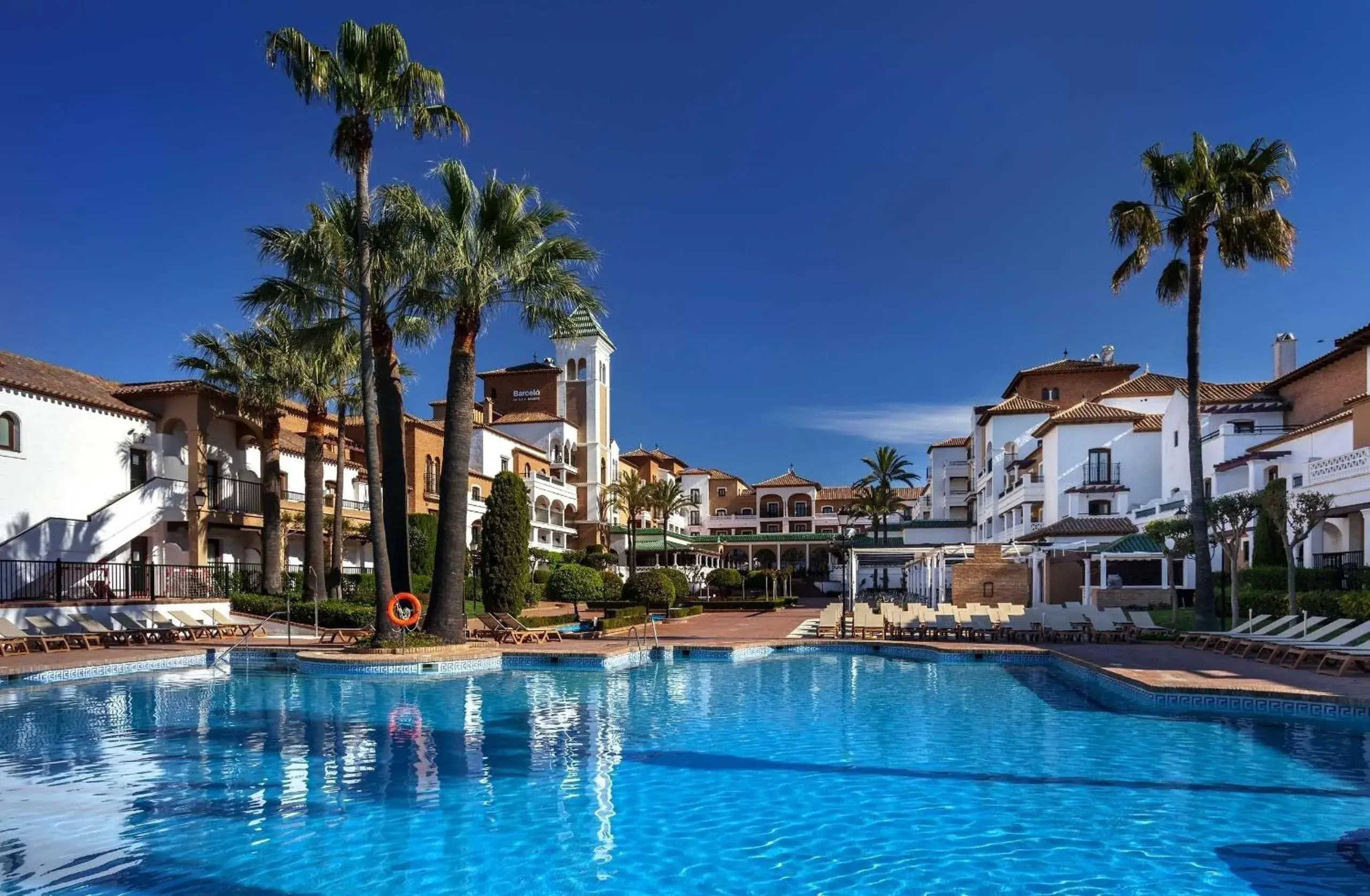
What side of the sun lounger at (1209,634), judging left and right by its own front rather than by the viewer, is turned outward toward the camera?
left

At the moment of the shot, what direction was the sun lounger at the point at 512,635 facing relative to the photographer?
facing to the right of the viewer

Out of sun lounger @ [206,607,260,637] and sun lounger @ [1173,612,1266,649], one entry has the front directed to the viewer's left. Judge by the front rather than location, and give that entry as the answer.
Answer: sun lounger @ [1173,612,1266,649]

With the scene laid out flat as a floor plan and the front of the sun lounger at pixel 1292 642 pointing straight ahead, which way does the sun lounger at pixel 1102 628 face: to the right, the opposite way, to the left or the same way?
to the left

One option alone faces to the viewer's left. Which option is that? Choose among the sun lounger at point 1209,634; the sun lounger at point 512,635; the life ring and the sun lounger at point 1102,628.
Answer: the sun lounger at point 1209,634
